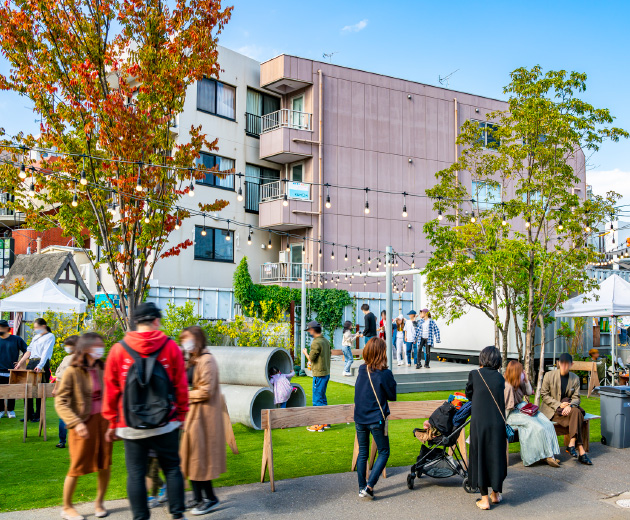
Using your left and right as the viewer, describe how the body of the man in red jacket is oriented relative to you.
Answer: facing away from the viewer

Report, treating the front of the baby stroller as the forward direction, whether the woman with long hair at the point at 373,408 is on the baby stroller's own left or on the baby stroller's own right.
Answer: on the baby stroller's own left

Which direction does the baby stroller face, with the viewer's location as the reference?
facing to the left of the viewer

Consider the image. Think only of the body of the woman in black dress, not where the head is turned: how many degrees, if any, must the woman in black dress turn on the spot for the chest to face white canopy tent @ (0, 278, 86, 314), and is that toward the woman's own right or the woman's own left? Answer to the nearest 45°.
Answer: approximately 45° to the woman's own left

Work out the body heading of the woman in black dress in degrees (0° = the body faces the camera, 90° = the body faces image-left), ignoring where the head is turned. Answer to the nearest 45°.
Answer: approximately 180°

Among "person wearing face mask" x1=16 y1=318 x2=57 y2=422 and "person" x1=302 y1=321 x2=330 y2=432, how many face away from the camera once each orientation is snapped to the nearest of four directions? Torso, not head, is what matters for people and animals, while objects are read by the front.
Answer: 0

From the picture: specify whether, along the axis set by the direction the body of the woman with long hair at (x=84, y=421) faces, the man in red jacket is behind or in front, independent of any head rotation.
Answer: in front

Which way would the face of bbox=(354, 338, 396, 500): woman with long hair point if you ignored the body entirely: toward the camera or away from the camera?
away from the camera
